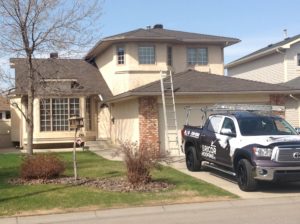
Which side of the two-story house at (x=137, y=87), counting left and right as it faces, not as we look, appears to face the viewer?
front

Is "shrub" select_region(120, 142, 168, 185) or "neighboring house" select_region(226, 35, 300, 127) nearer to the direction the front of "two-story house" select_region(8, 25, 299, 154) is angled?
the shrub

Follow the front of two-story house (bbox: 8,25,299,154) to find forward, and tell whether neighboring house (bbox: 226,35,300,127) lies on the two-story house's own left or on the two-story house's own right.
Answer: on the two-story house's own left

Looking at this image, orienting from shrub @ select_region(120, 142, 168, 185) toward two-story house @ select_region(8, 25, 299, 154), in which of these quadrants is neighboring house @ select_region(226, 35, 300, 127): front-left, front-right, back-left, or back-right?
front-right

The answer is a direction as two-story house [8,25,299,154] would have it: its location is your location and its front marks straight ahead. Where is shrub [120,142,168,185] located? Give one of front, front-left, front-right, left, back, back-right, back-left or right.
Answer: front

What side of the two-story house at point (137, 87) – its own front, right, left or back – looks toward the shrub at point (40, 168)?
front

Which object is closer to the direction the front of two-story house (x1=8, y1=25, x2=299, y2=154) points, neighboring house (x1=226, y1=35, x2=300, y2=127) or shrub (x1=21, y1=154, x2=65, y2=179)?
the shrub
